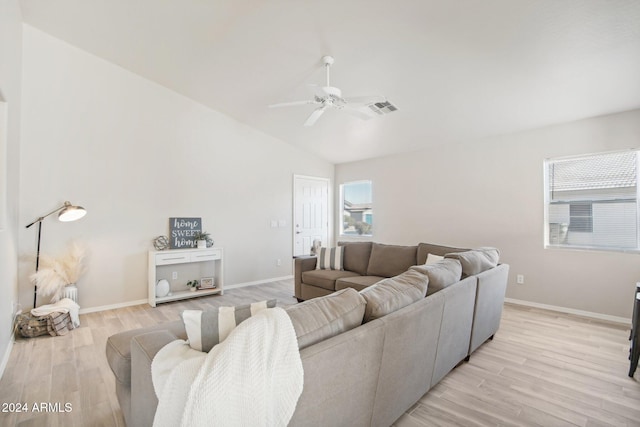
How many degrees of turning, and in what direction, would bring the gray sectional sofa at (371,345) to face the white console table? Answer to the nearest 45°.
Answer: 0° — it already faces it

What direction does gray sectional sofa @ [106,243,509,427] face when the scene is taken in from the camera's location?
facing away from the viewer and to the left of the viewer

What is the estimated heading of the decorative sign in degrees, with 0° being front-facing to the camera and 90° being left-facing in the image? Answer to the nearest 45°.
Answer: approximately 0°

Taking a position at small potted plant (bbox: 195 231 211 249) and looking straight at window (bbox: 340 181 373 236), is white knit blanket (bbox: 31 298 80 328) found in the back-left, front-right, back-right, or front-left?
back-right

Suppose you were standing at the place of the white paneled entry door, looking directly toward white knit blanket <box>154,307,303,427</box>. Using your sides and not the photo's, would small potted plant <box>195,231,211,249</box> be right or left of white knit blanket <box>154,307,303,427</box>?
right

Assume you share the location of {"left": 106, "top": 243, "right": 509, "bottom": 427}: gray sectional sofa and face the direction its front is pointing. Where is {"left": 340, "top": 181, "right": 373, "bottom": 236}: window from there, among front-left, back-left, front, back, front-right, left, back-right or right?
front-right

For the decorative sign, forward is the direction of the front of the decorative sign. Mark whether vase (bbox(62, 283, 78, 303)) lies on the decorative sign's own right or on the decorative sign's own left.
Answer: on the decorative sign's own right

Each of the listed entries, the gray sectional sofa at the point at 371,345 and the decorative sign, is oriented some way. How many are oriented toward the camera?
1

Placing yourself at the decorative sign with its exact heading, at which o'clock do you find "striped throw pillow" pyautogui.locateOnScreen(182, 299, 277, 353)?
The striped throw pillow is roughly at 12 o'clock from the decorative sign.

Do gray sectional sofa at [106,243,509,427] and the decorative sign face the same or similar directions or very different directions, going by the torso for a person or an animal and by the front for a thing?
very different directions

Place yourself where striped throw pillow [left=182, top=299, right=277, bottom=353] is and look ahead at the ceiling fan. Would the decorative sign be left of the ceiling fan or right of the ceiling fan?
left

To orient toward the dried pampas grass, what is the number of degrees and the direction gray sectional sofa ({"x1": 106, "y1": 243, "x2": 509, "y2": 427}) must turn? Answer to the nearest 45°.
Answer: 0° — it already faces it
